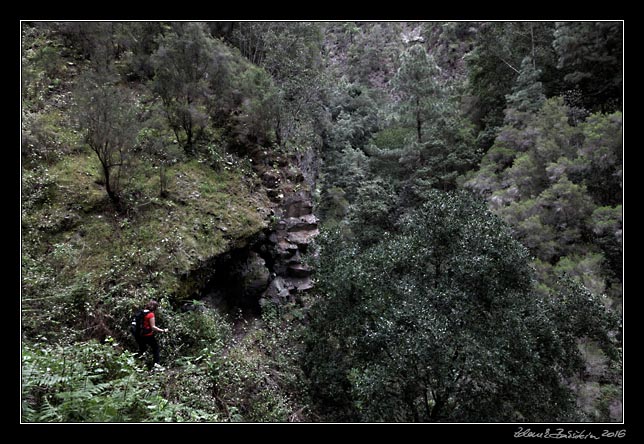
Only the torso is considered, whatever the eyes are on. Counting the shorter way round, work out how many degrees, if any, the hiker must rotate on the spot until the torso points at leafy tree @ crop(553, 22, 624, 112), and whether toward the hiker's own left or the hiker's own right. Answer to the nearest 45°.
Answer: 0° — they already face it

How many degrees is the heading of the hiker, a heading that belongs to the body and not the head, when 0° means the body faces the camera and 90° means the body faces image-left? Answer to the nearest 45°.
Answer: approximately 270°

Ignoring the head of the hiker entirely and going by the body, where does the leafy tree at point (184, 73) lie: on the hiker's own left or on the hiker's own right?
on the hiker's own left

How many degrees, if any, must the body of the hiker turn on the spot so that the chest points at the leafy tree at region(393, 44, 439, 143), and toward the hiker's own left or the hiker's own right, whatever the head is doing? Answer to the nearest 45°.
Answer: approximately 45° to the hiker's own left

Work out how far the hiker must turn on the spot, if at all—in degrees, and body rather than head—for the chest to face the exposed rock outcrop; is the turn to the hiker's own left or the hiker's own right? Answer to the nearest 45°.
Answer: approximately 45° to the hiker's own left

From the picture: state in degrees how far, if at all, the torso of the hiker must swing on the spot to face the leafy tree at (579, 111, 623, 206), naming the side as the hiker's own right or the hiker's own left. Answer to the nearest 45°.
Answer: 0° — they already face it
